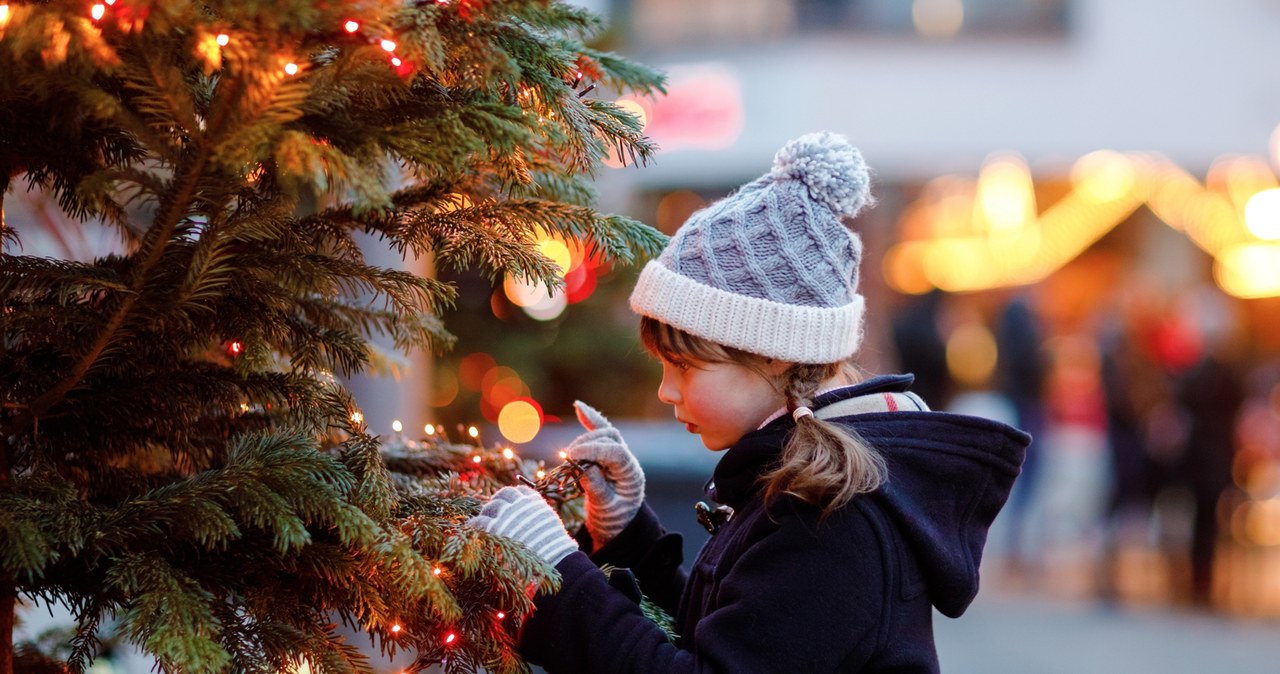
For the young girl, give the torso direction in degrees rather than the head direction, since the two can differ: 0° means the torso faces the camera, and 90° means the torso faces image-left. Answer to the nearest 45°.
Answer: approximately 90°

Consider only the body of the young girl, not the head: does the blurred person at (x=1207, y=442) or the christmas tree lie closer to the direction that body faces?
the christmas tree

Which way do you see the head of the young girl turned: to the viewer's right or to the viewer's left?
to the viewer's left

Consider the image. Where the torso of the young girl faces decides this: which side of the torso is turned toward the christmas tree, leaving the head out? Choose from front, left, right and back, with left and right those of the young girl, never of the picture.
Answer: front

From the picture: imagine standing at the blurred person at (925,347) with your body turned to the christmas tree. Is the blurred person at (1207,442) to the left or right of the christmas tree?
left

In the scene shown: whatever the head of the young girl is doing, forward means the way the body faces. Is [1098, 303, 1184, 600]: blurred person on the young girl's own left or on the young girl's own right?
on the young girl's own right

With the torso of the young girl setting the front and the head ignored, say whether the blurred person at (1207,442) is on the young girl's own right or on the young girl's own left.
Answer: on the young girl's own right
